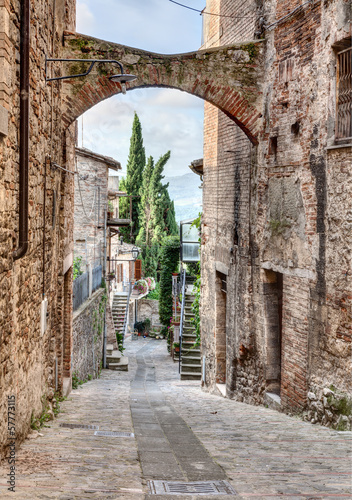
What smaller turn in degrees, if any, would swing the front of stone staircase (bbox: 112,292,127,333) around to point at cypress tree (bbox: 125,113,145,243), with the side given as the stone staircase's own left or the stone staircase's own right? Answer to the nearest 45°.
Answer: approximately 180°

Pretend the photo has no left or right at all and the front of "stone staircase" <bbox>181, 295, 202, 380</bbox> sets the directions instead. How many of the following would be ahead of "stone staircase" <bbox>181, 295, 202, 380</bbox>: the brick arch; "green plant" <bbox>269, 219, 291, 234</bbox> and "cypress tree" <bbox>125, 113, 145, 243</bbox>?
2

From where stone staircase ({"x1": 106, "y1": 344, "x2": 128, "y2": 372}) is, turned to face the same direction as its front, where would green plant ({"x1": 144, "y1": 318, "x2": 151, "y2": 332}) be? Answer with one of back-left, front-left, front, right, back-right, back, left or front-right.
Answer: back-left

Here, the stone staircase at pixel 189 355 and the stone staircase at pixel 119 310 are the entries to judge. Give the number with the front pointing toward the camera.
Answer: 2

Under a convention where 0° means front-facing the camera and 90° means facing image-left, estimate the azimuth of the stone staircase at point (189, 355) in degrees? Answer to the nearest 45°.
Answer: approximately 0°

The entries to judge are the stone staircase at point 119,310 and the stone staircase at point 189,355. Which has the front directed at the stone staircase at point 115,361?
the stone staircase at point 119,310

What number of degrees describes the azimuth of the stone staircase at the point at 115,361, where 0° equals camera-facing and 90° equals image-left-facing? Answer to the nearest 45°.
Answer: approximately 315°

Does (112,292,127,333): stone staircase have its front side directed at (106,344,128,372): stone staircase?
yes

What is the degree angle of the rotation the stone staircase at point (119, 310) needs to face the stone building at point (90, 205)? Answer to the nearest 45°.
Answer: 0° — it already faces it
